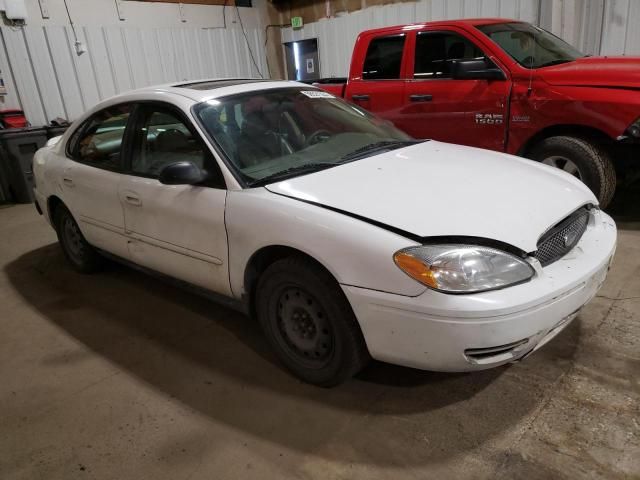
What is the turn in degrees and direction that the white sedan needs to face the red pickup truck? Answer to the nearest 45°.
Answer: approximately 90° to its left

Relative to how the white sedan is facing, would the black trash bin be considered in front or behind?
behind

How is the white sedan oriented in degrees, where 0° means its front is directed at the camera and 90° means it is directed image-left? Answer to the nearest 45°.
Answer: approximately 315°

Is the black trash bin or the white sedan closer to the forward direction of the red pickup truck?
the white sedan
